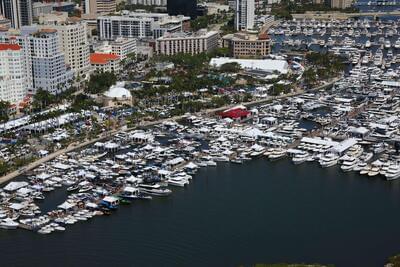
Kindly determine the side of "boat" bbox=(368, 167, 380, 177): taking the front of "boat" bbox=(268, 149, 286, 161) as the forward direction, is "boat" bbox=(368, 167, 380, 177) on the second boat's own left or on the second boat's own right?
on the second boat's own left

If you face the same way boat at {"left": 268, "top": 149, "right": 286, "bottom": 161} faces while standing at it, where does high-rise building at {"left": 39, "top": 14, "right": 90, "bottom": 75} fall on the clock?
The high-rise building is roughly at 3 o'clock from the boat.

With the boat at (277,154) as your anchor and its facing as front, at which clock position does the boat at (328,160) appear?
the boat at (328,160) is roughly at 8 o'clock from the boat at (277,154).

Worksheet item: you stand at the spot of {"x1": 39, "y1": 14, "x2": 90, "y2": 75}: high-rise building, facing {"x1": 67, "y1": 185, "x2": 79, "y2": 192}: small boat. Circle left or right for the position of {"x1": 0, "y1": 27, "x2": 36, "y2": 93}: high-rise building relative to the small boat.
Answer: right

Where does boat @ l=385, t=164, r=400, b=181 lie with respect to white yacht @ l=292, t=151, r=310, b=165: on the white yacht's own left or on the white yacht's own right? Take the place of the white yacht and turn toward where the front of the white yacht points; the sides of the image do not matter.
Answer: on the white yacht's own left

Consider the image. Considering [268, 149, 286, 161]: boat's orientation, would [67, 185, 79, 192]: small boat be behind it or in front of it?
in front

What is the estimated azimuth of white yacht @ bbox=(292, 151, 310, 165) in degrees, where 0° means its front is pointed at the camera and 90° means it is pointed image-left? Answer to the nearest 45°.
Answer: approximately 45°
